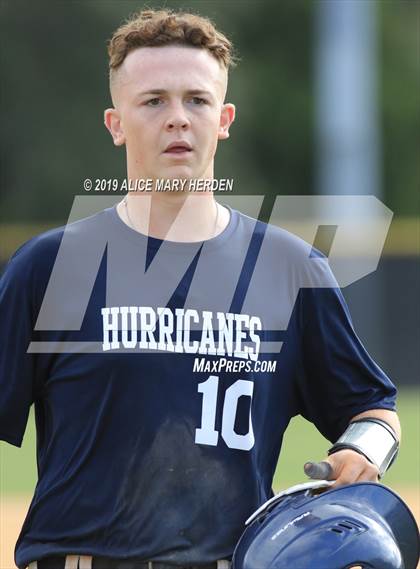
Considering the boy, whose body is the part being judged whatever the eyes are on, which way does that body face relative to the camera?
toward the camera
